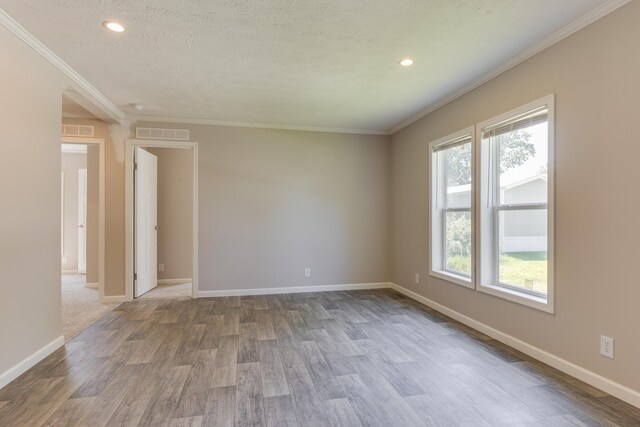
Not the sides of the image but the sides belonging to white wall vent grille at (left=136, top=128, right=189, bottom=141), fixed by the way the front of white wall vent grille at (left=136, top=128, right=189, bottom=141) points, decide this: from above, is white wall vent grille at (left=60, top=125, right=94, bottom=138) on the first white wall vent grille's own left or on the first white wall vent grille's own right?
on the first white wall vent grille's own right

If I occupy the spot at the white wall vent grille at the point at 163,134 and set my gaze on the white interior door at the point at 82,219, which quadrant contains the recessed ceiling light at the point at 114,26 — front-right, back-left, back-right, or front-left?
back-left

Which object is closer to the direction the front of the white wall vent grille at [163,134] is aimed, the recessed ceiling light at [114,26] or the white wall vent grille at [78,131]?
the recessed ceiling light

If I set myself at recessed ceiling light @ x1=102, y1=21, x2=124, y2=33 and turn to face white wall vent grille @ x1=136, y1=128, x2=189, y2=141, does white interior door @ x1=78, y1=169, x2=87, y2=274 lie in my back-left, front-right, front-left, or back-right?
front-left

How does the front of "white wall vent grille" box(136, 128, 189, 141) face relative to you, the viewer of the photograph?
facing the viewer

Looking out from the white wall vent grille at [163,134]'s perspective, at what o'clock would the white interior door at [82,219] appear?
The white interior door is roughly at 5 o'clock from the white wall vent grille.

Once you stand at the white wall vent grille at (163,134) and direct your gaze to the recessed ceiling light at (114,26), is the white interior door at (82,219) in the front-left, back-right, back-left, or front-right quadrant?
back-right

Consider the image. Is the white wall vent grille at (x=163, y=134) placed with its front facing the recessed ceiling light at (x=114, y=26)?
yes
